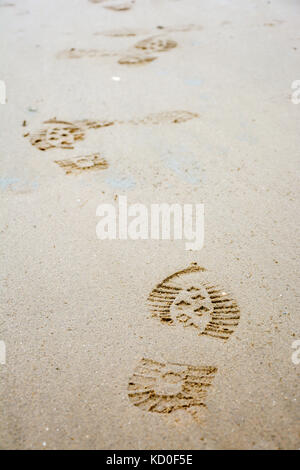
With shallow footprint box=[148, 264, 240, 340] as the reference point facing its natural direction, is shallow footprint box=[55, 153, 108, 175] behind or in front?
in front

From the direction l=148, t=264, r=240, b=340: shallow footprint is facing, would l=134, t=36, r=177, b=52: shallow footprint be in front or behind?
in front

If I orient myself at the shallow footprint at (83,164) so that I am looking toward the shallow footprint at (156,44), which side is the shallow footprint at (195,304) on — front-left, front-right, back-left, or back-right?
back-right

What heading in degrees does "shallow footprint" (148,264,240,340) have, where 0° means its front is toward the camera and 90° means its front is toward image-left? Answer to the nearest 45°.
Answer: approximately 180°

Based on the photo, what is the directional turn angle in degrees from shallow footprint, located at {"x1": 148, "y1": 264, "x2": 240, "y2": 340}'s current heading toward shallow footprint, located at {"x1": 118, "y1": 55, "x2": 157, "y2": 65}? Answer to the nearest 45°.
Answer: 0° — it already faces it

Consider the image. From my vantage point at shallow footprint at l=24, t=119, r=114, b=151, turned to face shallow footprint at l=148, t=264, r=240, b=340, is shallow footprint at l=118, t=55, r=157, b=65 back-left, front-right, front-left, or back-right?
back-left
